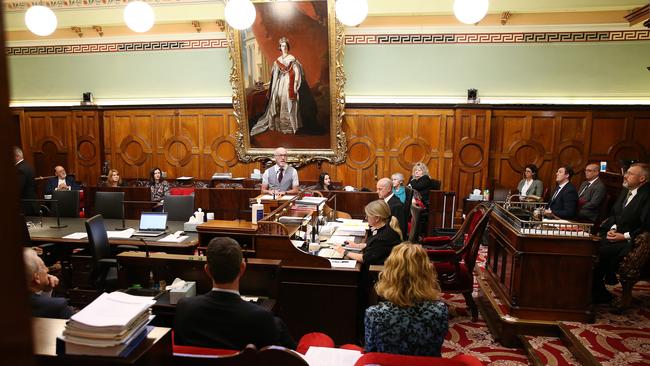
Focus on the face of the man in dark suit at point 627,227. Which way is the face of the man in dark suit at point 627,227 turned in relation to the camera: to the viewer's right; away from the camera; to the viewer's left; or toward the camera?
to the viewer's left

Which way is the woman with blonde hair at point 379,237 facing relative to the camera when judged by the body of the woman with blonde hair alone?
to the viewer's left

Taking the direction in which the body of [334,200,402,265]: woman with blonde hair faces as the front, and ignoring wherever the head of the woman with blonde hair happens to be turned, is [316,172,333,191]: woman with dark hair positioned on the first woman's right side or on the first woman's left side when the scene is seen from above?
on the first woman's right side

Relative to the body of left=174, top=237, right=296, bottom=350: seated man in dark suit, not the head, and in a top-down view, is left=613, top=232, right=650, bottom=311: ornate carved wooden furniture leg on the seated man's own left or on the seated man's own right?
on the seated man's own right

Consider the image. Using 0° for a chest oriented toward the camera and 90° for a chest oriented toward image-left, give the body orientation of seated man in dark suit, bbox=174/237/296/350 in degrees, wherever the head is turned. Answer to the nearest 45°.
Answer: approximately 180°

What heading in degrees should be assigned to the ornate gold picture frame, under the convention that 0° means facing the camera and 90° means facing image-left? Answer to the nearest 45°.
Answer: approximately 0°

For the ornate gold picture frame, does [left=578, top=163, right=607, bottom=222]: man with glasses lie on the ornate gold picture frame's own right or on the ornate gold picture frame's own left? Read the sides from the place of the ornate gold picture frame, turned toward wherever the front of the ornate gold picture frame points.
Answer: on the ornate gold picture frame's own left

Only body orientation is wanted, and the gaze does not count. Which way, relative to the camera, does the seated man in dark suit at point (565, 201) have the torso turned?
to the viewer's left

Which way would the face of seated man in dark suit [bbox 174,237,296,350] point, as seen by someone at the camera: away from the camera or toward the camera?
away from the camera

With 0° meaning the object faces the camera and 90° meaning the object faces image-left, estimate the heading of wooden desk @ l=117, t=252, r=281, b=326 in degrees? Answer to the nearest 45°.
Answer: approximately 0°

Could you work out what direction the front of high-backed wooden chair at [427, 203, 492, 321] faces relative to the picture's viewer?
facing to the left of the viewer

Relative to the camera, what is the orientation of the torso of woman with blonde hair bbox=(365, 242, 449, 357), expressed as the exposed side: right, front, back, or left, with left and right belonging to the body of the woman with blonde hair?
back

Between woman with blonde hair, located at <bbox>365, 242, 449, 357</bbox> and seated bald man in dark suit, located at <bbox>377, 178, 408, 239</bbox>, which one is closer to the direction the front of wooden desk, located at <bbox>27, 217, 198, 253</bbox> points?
the woman with blonde hair

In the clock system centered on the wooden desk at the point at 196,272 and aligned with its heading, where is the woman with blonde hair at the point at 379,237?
The woman with blonde hair is roughly at 9 o'clock from the wooden desk.

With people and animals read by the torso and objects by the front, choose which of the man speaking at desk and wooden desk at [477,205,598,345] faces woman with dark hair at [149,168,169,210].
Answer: the wooden desk

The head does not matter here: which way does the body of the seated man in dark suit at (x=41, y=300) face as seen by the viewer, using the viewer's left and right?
facing to the right of the viewer
